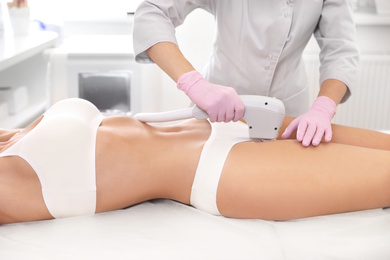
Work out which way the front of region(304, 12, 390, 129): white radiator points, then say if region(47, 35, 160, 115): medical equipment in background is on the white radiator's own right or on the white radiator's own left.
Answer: on the white radiator's own right

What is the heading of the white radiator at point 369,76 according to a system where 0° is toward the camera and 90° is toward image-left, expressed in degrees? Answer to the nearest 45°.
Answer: approximately 0°

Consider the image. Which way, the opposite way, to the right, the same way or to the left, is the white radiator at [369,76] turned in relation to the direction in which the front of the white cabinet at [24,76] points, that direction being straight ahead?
to the right

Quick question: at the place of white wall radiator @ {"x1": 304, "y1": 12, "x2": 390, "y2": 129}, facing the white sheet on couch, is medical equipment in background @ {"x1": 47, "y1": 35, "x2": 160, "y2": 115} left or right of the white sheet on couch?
right

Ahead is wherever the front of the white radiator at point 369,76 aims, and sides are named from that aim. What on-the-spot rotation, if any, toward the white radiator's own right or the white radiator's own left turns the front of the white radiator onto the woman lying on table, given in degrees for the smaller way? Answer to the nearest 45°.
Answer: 0° — it already faces them

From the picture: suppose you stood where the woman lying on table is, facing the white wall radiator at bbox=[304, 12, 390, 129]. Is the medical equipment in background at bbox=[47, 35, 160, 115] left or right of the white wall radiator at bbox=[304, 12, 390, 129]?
left
